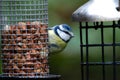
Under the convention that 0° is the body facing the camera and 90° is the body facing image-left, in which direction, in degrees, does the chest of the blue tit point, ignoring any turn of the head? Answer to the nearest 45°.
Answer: approximately 270°
